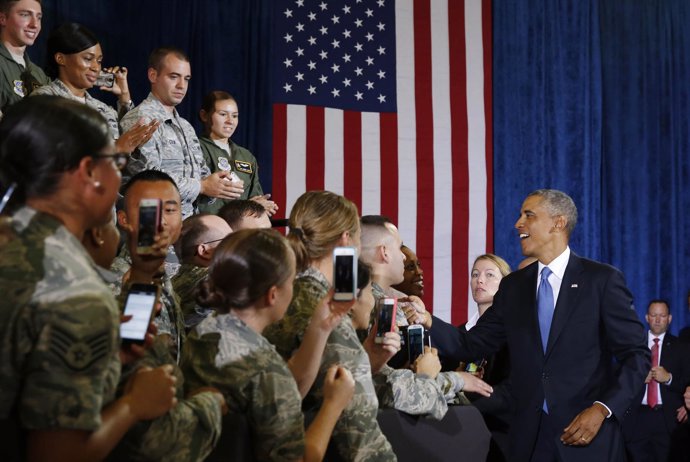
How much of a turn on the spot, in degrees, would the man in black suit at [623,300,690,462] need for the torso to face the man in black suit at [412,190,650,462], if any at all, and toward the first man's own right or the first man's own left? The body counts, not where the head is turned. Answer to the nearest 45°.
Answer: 0° — they already face them

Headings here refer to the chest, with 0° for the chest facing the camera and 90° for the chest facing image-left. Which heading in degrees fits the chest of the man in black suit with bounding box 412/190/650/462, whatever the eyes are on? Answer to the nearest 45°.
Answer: approximately 45°

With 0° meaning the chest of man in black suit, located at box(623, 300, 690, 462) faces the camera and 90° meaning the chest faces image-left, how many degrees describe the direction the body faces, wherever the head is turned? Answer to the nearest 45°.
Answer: approximately 0°

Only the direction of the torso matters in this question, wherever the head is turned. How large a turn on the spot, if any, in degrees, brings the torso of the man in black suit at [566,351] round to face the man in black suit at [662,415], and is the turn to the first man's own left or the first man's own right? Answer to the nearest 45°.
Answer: approximately 135° to the first man's own right

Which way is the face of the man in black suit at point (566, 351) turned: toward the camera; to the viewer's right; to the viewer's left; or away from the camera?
to the viewer's left
